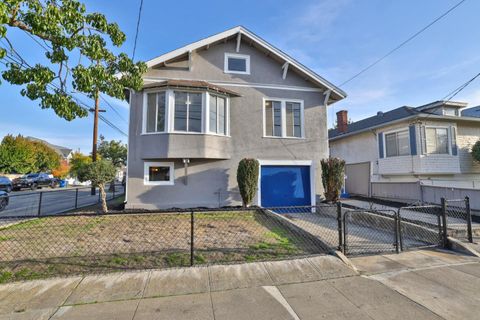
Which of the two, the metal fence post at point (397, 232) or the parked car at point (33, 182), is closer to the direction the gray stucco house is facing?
the metal fence post

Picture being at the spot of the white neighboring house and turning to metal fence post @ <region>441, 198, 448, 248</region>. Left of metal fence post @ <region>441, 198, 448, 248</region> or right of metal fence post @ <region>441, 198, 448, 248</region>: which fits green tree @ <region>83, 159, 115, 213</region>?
right

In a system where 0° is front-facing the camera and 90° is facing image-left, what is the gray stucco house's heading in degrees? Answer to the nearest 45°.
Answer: approximately 0°

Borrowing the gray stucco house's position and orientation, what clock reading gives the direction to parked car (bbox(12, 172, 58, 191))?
The parked car is roughly at 4 o'clock from the gray stucco house.

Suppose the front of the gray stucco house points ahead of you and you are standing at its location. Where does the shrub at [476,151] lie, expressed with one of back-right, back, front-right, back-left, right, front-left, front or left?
left

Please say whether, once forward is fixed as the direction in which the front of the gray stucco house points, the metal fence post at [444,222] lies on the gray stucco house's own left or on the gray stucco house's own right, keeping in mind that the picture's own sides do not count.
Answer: on the gray stucco house's own left

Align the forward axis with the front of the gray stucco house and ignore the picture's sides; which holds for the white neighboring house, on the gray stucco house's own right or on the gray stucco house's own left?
on the gray stucco house's own left

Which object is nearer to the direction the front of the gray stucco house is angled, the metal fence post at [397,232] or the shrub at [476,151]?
the metal fence post

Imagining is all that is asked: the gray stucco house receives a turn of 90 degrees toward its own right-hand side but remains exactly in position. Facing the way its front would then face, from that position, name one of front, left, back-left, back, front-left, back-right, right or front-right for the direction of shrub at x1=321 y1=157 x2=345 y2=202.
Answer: back

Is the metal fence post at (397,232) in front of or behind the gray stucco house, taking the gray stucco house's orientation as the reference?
in front

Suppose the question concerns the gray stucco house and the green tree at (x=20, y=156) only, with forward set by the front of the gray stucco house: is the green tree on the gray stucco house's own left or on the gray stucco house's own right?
on the gray stucco house's own right

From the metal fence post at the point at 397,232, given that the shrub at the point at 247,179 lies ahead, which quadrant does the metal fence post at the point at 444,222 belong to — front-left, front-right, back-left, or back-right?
back-right

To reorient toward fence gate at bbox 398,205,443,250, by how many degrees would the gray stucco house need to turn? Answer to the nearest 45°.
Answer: approximately 45° to its left
